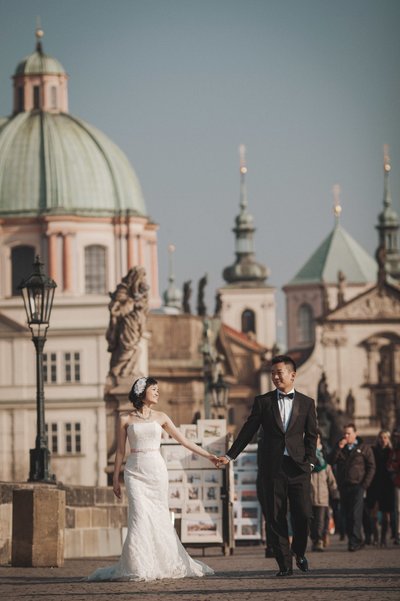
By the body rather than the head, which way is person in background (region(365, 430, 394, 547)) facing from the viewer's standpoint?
toward the camera

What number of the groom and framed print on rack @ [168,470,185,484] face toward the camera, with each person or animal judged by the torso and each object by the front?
2

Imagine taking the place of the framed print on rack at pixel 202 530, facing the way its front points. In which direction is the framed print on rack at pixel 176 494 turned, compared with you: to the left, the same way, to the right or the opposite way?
the same way

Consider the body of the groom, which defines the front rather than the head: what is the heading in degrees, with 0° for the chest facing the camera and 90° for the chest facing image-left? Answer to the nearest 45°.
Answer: approximately 0°

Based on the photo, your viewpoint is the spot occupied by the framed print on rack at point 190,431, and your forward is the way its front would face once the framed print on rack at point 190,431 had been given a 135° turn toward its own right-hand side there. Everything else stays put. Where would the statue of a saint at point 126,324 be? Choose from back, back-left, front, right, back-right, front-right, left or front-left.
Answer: front-right

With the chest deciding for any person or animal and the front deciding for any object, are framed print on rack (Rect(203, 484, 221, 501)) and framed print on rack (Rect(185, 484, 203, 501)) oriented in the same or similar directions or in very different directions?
same or similar directions

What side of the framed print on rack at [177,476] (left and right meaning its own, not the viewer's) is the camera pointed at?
front

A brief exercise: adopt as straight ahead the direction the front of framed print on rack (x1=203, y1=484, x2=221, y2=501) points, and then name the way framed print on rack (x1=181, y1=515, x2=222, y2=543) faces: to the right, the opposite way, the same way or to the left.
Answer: the same way

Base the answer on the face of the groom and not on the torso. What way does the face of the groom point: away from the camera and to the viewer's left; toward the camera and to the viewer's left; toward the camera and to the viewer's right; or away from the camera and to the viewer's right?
toward the camera and to the viewer's left

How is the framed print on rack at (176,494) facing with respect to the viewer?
toward the camera

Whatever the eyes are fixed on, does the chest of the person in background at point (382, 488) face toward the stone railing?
no

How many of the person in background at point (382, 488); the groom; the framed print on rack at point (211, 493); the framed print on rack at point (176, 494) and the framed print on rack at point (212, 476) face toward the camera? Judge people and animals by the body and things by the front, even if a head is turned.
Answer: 5
